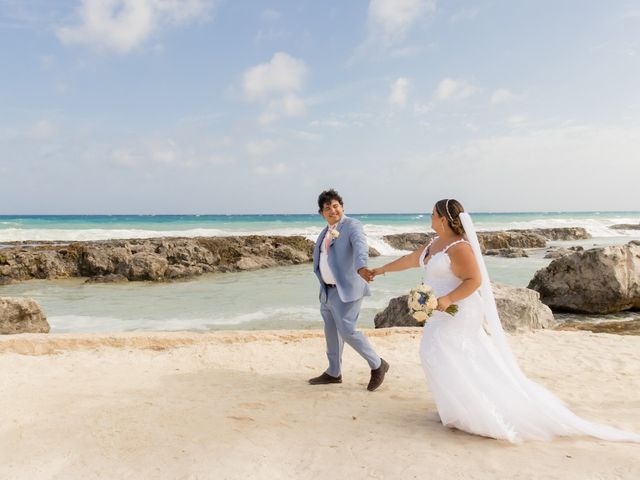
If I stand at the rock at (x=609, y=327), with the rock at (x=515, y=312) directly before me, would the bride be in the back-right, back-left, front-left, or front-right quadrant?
front-left

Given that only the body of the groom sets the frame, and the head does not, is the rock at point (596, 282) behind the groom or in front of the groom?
behind

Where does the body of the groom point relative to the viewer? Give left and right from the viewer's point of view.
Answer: facing the viewer and to the left of the viewer

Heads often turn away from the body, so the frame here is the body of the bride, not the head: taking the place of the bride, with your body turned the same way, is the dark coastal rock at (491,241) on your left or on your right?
on your right

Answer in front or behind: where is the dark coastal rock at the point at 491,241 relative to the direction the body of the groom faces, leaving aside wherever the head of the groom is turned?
behind

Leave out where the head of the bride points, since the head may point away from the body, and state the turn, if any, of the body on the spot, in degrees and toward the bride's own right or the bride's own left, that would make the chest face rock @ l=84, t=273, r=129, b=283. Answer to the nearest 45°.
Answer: approximately 45° to the bride's own right

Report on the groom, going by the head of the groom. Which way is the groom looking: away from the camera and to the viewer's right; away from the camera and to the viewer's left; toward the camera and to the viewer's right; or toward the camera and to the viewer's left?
toward the camera and to the viewer's right

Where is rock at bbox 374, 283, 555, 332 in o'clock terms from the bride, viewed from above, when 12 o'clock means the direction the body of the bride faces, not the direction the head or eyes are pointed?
The rock is roughly at 3 o'clock from the bride.

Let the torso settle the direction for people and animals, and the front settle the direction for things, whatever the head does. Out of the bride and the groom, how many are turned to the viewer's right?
0

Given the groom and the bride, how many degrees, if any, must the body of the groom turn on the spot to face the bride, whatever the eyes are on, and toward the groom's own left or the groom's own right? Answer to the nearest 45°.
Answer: approximately 90° to the groom's own left

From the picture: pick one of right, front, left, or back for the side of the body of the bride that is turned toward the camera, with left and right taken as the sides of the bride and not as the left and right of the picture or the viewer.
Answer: left
